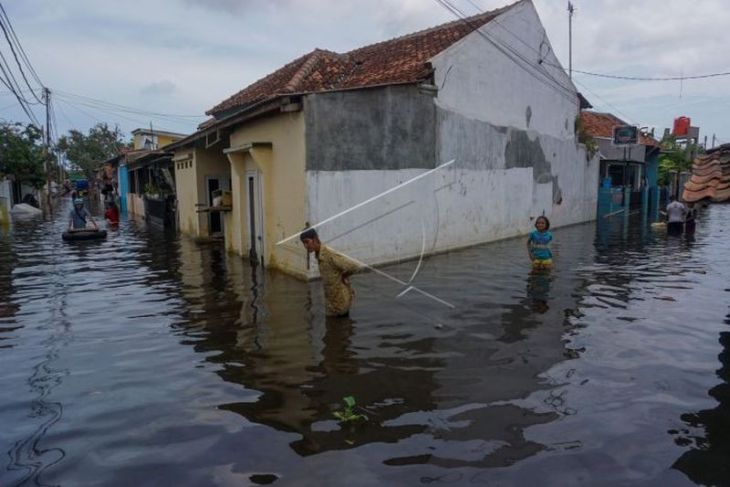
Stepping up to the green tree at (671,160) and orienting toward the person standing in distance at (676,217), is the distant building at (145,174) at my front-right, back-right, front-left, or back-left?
front-right

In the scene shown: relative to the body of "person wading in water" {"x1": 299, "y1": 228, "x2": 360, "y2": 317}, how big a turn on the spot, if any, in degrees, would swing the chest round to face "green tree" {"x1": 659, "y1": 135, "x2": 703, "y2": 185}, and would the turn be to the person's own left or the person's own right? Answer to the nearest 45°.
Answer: approximately 135° to the person's own right

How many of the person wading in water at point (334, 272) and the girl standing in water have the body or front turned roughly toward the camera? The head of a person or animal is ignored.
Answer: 1

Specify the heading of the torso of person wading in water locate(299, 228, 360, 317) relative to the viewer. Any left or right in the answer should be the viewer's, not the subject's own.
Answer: facing to the left of the viewer

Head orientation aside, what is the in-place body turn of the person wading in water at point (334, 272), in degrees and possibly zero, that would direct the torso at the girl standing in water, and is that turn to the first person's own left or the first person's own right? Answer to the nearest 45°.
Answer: approximately 135° to the first person's own right

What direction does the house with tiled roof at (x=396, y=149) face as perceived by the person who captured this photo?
facing the viewer and to the left of the viewer

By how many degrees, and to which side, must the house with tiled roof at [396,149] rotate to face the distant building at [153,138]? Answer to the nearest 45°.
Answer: approximately 90° to its right

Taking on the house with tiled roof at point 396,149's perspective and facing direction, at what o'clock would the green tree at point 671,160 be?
The green tree is roughly at 6 o'clock from the house with tiled roof.

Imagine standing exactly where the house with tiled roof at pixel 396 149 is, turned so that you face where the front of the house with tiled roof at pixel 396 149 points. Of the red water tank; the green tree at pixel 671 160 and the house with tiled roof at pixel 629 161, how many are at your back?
3

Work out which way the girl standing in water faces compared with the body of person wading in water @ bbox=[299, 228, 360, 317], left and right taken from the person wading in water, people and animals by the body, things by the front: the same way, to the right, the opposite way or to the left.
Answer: to the left

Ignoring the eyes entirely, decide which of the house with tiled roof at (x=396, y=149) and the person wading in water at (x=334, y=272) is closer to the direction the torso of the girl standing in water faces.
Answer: the person wading in water

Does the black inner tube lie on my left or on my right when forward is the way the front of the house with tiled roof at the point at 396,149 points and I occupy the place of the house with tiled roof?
on my right

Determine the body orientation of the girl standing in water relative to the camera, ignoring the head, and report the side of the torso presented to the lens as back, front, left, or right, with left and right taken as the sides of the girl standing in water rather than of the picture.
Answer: front
